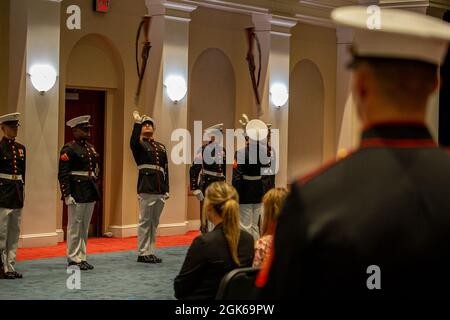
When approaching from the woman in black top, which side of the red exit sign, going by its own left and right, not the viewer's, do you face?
front

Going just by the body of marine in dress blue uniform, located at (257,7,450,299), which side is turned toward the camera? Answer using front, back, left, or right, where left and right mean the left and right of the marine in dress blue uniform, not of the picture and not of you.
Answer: back

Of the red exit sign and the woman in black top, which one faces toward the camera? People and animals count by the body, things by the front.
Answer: the red exit sign

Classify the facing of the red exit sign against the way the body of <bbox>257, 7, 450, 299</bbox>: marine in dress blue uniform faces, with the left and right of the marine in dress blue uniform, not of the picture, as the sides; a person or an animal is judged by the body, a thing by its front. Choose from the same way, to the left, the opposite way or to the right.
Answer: the opposite way

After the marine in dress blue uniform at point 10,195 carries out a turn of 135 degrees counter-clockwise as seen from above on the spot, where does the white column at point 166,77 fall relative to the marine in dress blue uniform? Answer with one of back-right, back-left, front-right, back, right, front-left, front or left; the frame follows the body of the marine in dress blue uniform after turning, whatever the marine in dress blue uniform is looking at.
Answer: front-right

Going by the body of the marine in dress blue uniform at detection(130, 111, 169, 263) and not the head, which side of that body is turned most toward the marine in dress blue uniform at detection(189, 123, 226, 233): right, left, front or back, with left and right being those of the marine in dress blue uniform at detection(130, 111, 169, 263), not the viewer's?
left

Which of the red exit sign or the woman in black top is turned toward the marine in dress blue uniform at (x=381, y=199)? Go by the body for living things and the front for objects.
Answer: the red exit sign

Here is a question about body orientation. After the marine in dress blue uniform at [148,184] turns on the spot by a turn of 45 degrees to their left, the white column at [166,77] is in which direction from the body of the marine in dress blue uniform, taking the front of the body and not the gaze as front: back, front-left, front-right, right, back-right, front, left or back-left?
left

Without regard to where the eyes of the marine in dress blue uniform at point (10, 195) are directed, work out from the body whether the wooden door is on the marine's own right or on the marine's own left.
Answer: on the marine's own left

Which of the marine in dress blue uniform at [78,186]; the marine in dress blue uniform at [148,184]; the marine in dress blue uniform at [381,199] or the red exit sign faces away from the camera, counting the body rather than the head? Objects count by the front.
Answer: the marine in dress blue uniform at [381,199]

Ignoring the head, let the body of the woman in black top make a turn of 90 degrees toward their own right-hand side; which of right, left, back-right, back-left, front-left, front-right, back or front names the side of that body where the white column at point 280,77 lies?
front-left

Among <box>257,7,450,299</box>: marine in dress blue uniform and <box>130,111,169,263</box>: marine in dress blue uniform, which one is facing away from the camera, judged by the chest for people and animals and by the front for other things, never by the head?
<box>257,7,450,299</box>: marine in dress blue uniform

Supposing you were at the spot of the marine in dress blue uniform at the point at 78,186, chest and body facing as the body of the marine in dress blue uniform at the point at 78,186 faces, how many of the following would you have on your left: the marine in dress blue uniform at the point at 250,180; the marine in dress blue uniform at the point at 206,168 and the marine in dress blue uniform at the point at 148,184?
3

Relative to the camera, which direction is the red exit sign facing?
toward the camera

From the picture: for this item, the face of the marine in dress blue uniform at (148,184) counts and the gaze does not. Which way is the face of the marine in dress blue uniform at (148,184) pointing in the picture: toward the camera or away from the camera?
toward the camera

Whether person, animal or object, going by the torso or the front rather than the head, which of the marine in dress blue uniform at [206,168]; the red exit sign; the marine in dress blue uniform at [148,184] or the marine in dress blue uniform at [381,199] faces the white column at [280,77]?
the marine in dress blue uniform at [381,199]

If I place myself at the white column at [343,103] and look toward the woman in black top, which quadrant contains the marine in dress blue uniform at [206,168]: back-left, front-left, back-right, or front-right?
front-right

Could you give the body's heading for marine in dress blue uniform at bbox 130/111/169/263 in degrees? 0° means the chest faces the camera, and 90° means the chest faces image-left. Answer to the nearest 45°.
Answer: approximately 315°

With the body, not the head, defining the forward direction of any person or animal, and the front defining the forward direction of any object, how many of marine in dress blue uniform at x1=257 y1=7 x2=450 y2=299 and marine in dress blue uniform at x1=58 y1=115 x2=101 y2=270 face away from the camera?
1
